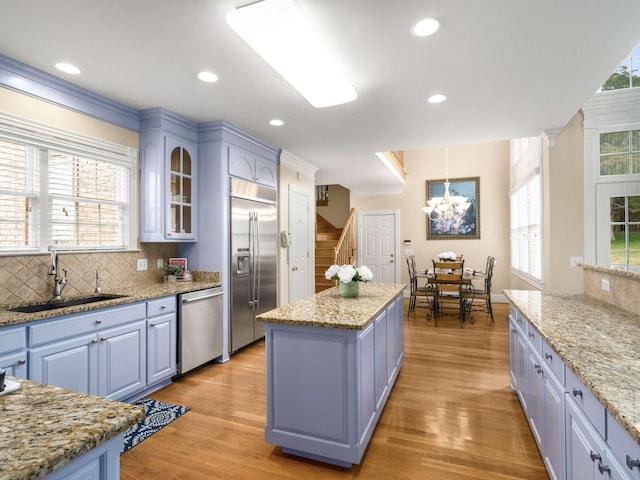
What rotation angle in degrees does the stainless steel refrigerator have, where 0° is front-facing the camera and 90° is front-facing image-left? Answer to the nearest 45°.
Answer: approximately 315°

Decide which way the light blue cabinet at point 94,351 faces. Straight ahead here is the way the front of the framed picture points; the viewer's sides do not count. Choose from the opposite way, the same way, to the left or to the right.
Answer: to the left

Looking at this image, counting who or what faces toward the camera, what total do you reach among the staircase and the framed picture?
2

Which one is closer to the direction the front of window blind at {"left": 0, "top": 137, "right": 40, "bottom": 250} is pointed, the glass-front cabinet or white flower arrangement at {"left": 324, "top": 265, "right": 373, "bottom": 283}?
the white flower arrangement

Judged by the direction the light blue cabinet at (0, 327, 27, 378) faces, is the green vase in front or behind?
in front

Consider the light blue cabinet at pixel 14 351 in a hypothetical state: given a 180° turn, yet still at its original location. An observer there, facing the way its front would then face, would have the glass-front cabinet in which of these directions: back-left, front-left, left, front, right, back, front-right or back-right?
right

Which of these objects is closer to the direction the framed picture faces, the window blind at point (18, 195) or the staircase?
the window blind

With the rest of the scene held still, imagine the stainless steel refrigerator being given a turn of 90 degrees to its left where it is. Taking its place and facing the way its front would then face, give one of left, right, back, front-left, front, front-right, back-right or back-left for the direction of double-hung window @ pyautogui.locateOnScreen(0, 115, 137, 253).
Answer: back

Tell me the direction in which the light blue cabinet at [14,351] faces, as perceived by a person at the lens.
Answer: facing the viewer and to the right of the viewer
